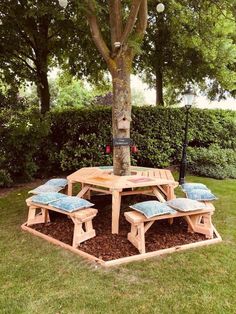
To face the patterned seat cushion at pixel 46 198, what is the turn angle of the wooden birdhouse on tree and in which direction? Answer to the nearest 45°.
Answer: approximately 45° to its right

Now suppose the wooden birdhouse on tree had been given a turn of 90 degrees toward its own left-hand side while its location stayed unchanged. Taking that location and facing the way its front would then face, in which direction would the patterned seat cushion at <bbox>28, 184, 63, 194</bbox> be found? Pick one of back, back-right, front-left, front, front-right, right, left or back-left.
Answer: back

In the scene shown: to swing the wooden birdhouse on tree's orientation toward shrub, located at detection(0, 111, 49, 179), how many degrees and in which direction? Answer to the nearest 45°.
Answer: approximately 135° to its right

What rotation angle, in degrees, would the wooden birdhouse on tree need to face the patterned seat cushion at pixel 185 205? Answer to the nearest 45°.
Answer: approximately 45° to its left

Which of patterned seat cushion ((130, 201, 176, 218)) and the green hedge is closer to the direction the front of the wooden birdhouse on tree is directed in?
the patterned seat cushion

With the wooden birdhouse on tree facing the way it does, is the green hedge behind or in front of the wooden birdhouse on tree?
behind

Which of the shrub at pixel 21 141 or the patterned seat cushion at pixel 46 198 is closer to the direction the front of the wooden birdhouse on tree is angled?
the patterned seat cushion

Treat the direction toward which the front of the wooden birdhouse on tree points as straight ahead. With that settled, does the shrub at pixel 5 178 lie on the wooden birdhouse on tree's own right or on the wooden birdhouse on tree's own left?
on the wooden birdhouse on tree's own right

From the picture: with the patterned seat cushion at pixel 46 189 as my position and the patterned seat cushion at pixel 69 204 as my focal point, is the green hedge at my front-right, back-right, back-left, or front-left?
back-left

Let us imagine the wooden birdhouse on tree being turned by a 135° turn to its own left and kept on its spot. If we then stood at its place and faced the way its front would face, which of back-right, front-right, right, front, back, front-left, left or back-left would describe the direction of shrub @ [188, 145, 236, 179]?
front

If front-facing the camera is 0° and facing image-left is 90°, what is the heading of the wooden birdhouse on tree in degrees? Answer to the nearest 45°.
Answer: approximately 0°

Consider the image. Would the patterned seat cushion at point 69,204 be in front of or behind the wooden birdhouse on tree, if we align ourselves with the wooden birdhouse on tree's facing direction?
in front
